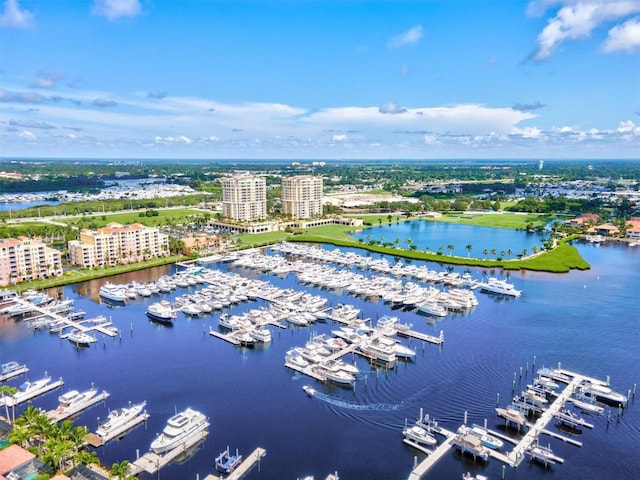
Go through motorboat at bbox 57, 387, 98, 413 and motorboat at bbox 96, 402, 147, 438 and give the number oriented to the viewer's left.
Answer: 0

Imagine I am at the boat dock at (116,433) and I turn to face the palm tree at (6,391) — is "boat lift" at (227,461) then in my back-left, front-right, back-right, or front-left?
back-left

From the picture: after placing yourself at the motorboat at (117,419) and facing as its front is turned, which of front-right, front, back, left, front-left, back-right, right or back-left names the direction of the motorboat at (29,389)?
left
